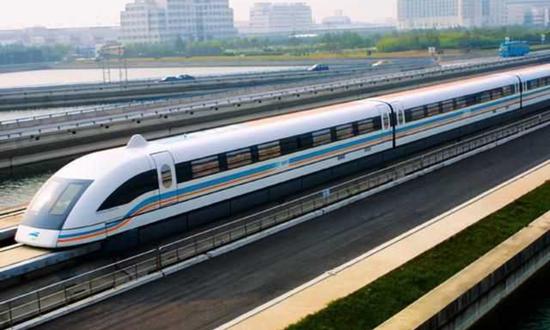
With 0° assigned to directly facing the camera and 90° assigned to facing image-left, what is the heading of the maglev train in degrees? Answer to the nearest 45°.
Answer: approximately 45°
